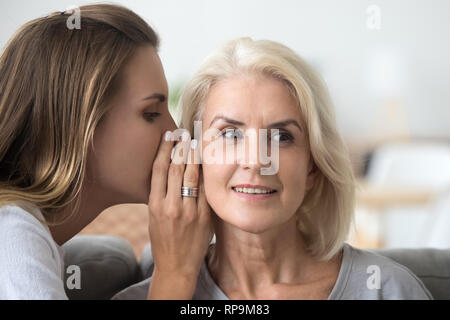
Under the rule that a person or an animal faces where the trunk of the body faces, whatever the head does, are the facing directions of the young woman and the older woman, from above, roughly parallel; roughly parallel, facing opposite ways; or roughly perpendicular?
roughly perpendicular

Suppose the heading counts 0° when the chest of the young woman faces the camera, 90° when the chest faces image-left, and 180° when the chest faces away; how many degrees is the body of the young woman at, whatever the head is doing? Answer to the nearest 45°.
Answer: approximately 270°

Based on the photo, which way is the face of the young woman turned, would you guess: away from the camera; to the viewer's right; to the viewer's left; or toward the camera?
to the viewer's right

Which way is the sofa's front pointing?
toward the camera
